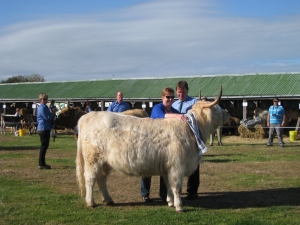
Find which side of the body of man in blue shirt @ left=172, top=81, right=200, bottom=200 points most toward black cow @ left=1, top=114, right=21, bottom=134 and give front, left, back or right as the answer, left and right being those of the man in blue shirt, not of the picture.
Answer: right

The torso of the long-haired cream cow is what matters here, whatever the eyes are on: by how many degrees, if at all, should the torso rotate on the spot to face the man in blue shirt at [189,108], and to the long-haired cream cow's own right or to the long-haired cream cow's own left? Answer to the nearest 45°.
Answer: approximately 45° to the long-haired cream cow's own left

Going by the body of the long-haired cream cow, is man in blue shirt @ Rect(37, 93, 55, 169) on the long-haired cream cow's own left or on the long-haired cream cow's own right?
on the long-haired cream cow's own left

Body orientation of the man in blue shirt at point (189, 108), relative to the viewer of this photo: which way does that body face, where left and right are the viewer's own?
facing the viewer and to the left of the viewer

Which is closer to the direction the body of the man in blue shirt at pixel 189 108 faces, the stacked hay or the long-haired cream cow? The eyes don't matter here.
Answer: the long-haired cream cow

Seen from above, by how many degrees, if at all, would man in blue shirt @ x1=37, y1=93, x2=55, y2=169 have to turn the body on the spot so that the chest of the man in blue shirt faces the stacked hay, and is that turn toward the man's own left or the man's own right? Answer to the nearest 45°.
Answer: approximately 45° to the man's own left

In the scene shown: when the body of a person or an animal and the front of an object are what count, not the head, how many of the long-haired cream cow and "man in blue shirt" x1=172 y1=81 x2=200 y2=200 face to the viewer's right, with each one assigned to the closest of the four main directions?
1

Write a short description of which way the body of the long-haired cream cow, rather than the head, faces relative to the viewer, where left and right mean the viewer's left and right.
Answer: facing to the right of the viewer

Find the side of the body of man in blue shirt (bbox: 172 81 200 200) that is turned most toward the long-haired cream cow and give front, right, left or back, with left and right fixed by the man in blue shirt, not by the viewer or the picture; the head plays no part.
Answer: front

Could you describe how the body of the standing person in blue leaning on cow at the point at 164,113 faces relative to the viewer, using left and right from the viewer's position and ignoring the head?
facing the viewer and to the right of the viewer
